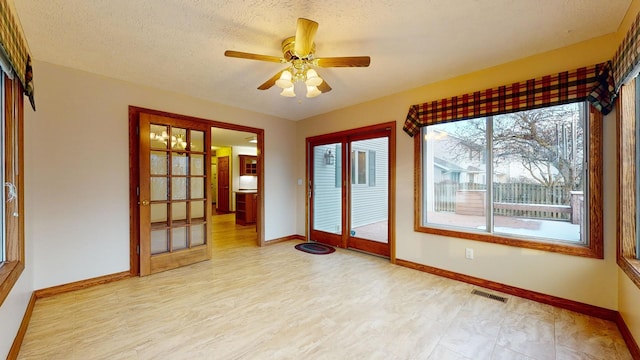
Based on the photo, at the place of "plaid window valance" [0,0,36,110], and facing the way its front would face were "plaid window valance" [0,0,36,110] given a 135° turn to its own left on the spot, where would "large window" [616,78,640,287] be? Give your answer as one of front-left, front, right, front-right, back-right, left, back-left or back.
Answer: back

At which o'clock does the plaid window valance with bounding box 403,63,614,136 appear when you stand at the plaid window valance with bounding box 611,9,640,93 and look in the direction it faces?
the plaid window valance with bounding box 403,63,614,136 is roughly at 1 o'clock from the plaid window valance with bounding box 611,9,640,93.

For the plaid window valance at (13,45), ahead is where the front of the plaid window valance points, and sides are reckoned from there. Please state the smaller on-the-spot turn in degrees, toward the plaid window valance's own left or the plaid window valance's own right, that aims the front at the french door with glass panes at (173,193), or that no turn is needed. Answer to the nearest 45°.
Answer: approximately 45° to the plaid window valance's own left

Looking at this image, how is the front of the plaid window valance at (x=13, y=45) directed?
to the viewer's right

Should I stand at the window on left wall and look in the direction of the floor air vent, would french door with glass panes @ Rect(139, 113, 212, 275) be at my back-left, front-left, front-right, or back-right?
front-left

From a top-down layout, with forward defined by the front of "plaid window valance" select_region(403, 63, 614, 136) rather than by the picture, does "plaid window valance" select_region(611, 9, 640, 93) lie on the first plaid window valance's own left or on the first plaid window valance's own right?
on the first plaid window valance's own left

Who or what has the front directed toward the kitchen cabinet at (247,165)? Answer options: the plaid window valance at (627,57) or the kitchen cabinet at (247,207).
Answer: the plaid window valance

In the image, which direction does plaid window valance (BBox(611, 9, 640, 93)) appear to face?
to the viewer's left

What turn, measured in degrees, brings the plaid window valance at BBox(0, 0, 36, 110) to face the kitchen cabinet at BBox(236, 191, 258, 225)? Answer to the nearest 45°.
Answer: approximately 45° to its left

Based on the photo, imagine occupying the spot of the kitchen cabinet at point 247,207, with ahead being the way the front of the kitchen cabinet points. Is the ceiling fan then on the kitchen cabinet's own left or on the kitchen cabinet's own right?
on the kitchen cabinet's own left

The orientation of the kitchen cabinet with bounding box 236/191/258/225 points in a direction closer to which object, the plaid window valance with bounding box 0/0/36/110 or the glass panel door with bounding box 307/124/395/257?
the plaid window valance

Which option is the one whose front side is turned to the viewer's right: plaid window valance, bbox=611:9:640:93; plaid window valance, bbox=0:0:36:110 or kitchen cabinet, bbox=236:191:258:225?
plaid window valance, bbox=0:0:36:110
